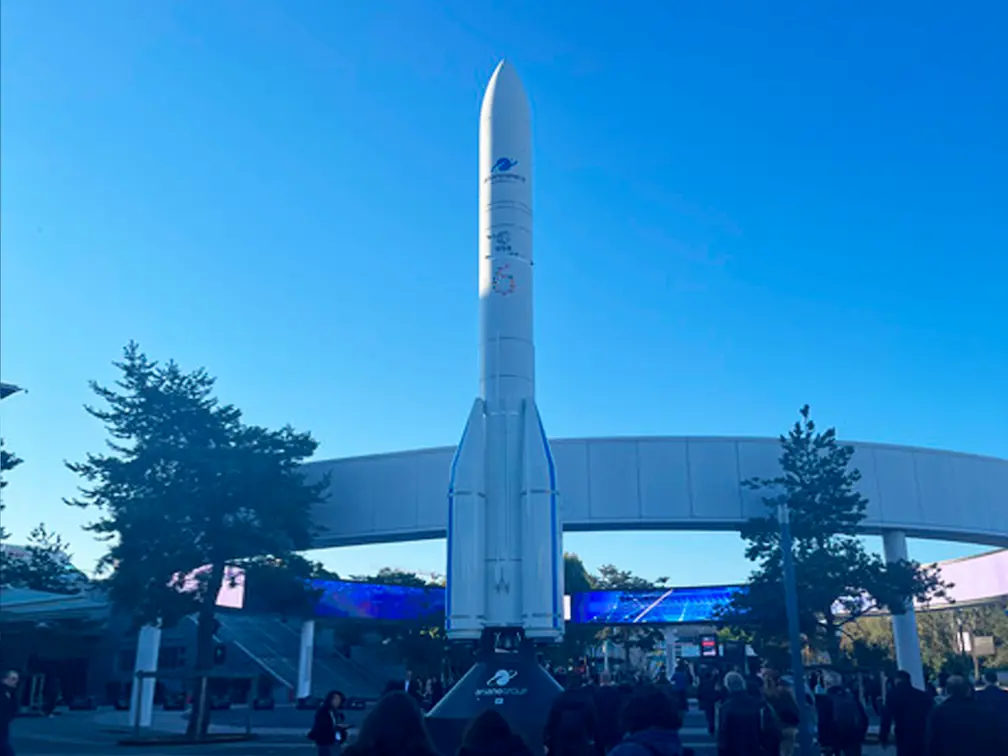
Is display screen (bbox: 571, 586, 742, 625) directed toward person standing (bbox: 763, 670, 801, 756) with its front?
yes

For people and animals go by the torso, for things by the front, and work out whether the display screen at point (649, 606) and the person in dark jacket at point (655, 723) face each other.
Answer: yes

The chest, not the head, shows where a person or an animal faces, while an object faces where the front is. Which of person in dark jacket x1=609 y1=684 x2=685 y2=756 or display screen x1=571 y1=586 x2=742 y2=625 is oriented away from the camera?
the person in dark jacket

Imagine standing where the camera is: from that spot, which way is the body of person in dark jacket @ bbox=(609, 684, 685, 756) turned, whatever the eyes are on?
away from the camera

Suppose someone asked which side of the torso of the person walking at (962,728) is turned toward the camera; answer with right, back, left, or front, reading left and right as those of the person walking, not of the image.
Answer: back

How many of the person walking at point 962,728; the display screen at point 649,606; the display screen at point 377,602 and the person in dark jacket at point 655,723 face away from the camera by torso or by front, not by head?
2

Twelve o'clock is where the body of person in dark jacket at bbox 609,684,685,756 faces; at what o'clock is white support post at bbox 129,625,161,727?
The white support post is roughly at 11 o'clock from the person in dark jacket.
